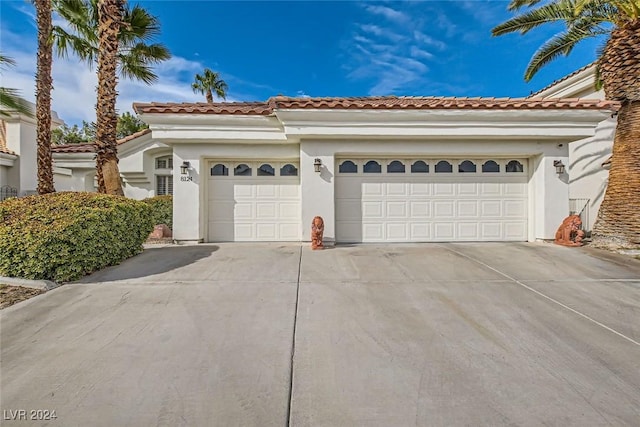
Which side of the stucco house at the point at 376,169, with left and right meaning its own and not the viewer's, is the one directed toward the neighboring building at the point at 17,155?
right

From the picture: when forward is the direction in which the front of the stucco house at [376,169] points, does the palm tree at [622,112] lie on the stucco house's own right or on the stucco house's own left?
on the stucco house's own left

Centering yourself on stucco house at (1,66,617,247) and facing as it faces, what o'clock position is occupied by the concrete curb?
The concrete curb is roughly at 2 o'clock from the stucco house.

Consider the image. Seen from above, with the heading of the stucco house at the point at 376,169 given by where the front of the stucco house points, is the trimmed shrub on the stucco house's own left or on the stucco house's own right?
on the stucco house's own right

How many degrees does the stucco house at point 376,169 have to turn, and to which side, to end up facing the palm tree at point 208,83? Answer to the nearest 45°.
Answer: approximately 135° to its right

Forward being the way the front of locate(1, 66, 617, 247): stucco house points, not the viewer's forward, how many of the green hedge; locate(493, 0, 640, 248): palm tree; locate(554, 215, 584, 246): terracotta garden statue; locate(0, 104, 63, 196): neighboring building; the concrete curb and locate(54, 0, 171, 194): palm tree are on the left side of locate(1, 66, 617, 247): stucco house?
2

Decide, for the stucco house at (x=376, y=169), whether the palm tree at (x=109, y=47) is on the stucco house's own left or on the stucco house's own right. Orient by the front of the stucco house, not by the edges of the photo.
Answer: on the stucco house's own right

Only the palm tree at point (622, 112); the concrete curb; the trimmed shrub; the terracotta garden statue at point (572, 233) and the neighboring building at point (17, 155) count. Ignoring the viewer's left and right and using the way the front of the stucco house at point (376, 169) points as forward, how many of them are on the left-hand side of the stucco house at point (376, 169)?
2

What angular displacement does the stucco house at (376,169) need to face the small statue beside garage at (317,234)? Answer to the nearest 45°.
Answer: approximately 45° to its right

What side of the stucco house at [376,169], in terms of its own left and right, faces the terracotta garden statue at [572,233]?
left

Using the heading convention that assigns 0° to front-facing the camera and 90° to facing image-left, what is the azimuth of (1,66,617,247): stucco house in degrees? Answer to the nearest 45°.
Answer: approximately 0°

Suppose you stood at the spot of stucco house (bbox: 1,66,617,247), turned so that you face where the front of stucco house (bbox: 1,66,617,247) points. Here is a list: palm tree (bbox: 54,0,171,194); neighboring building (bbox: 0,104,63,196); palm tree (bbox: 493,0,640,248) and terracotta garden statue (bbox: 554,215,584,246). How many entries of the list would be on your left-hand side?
2

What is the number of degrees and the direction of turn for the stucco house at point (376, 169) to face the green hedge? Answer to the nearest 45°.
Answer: approximately 135° to its right
